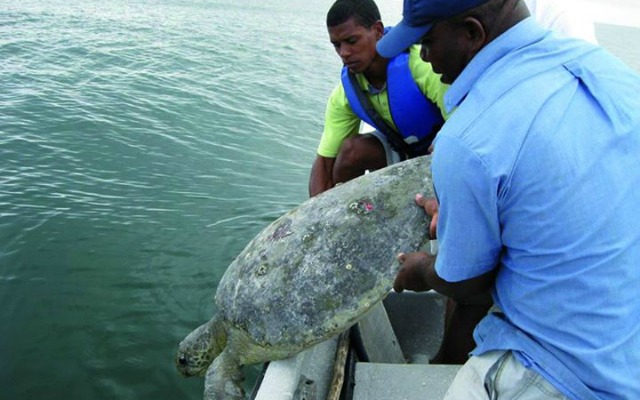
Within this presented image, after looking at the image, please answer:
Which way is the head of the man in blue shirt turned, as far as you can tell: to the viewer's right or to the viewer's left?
to the viewer's left

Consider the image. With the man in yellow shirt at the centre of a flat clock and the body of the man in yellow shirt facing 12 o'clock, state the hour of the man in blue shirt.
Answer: The man in blue shirt is roughly at 10 o'clock from the man in yellow shirt.

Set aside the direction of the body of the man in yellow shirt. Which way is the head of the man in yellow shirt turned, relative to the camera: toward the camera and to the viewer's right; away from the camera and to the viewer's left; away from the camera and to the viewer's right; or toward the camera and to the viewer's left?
toward the camera and to the viewer's left

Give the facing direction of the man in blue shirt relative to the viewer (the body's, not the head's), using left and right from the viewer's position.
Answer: facing away from the viewer and to the left of the viewer

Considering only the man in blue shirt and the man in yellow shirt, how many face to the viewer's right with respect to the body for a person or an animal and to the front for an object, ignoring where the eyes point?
0

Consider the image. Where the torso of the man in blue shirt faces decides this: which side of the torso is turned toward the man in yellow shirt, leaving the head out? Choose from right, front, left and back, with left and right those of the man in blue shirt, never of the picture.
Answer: front

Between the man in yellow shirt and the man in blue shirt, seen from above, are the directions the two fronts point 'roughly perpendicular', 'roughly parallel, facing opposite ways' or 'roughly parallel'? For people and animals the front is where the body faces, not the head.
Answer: roughly perpendicular

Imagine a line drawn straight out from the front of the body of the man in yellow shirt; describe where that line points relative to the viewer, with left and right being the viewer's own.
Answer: facing the viewer and to the left of the viewer
